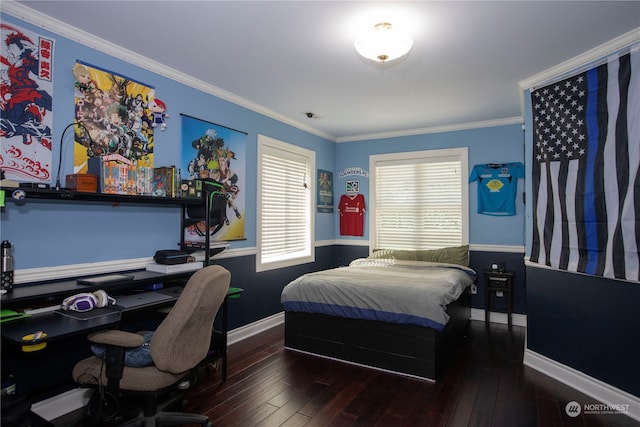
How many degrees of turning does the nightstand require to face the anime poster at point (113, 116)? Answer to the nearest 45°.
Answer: approximately 45° to its right

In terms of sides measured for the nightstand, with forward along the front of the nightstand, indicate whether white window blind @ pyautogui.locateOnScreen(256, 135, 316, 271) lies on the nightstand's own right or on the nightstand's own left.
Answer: on the nightstand's own right

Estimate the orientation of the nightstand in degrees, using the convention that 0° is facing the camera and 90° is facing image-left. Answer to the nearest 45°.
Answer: approximately 0°

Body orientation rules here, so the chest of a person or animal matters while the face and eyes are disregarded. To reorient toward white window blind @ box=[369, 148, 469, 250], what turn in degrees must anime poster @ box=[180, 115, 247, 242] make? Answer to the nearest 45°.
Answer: approximately 45° to its left

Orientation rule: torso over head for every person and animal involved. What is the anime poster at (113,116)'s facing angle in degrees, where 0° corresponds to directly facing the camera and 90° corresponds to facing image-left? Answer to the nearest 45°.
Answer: approximately 315°

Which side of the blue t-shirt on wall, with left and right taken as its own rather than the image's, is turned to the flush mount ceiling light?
front

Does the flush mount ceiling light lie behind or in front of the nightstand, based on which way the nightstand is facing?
in front

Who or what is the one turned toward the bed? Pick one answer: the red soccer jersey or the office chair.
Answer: the red soccer jersey

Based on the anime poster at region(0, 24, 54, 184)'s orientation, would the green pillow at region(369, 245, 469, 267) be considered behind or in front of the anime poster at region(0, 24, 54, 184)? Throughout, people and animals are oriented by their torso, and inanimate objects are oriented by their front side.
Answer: in front

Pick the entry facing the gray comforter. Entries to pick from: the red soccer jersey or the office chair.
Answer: the red soccer jersey

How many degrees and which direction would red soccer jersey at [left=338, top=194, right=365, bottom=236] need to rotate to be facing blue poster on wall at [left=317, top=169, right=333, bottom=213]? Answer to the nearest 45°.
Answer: approximately 90° to its right

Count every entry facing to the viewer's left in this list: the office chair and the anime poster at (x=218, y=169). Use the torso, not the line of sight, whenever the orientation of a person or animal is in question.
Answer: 1
